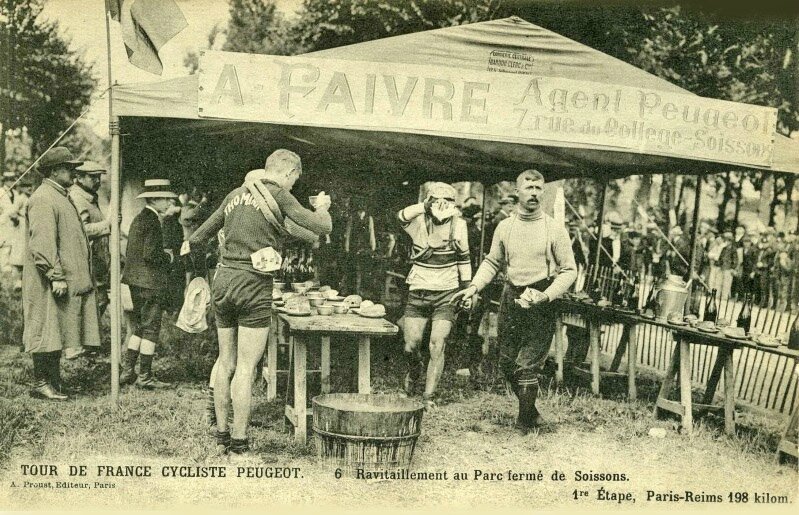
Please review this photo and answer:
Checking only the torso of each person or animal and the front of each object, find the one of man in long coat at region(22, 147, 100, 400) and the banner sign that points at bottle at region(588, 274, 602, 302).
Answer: the man in long coat

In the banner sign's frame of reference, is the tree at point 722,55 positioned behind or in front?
behind

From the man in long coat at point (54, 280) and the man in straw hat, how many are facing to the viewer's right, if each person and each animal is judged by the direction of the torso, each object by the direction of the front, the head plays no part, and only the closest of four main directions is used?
2

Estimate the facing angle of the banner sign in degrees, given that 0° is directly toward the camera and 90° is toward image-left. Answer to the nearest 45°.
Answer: approximately 0°

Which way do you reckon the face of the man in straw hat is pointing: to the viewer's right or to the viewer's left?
to the viewer's right

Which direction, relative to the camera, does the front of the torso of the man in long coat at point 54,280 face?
to the viewer's right

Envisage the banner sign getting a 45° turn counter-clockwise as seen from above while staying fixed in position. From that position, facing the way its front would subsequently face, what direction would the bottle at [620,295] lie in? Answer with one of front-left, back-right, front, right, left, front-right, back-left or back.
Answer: left

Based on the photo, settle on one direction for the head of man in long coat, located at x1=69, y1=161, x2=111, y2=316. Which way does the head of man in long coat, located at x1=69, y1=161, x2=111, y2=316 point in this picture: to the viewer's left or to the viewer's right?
to the viewer's right

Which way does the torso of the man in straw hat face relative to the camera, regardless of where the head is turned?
to the viewer's right

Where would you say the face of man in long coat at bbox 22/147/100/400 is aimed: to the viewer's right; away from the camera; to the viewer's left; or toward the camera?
to the viewer's right

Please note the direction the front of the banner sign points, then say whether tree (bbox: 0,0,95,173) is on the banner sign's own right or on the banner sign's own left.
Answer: on the banner sign's own right

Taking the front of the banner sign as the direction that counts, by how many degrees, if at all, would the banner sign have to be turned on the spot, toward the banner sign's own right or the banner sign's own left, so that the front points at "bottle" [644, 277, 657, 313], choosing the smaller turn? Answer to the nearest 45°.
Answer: approximately 135° to the banner sign's own left

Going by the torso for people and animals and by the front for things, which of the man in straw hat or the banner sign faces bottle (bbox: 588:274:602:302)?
the man in straw hat
